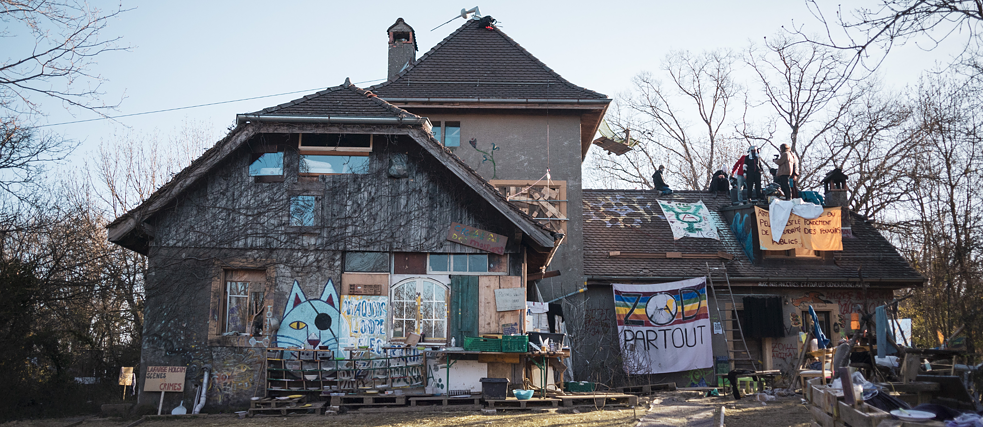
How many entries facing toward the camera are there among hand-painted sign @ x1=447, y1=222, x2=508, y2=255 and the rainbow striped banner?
2

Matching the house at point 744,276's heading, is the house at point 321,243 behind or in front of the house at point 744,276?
in front

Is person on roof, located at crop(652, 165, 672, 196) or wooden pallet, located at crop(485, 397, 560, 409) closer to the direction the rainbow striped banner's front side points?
the wooden pallet

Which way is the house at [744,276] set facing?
toward the camera

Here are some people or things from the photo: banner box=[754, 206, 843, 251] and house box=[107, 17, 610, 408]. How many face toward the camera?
2

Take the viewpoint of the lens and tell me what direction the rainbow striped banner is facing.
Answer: facing the viewer

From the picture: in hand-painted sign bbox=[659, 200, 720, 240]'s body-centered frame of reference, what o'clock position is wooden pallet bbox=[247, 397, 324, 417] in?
The wooden pallet is roughly at 1 o'clock from the hand-painted sign.

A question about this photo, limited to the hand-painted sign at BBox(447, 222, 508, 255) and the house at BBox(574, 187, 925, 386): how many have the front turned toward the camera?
2

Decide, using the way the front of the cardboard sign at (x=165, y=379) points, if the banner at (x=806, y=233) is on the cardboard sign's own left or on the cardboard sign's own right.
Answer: on the cardboard sign's own left

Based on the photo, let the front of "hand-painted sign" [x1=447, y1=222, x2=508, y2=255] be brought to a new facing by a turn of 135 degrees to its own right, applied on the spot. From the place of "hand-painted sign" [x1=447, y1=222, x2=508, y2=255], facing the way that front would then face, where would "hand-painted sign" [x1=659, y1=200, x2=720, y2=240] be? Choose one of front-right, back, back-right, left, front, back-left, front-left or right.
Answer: right

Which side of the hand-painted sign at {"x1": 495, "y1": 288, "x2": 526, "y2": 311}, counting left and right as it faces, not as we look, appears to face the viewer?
front
